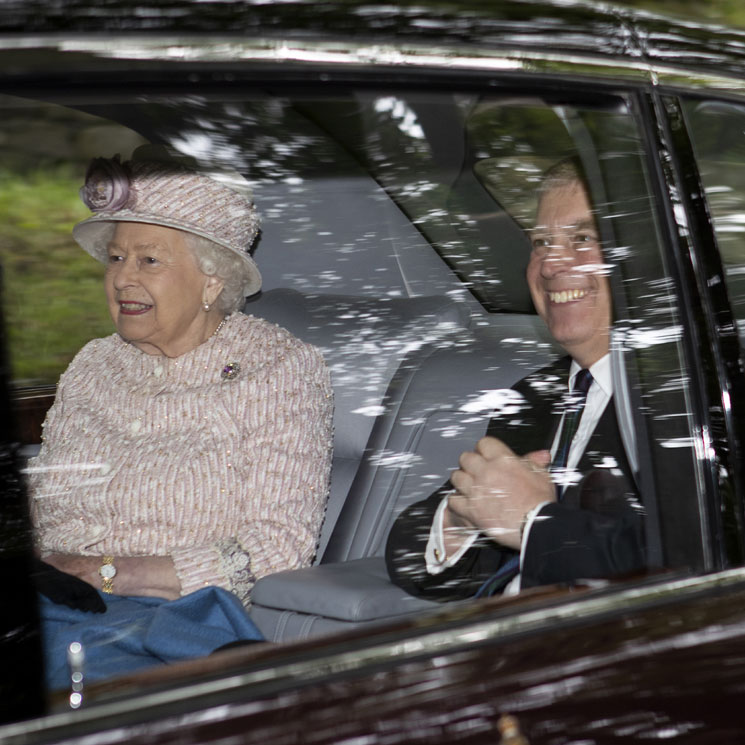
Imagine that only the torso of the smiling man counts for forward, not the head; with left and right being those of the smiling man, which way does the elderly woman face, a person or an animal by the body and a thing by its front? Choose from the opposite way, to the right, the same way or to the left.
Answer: the same way

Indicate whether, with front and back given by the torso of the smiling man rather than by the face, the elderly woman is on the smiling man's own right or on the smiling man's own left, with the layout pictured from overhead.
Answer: on the smiling man's own right

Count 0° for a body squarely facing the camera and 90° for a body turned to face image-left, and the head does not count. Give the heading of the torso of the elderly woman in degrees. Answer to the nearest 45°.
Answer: approximately 45°

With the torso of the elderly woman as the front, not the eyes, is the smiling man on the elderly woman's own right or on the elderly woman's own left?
on the elderly woman's own left

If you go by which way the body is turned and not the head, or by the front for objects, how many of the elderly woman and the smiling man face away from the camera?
0

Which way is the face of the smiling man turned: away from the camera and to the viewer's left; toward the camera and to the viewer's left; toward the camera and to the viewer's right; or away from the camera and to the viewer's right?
toward the camera and to the viewer's left
